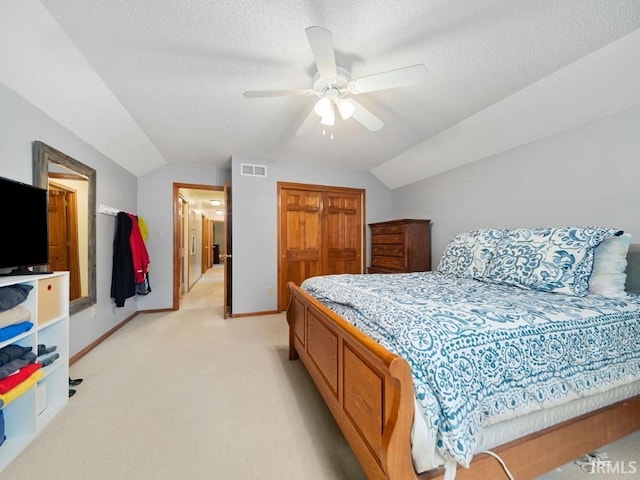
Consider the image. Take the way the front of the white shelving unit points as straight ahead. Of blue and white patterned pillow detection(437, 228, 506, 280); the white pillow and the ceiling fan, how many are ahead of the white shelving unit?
3

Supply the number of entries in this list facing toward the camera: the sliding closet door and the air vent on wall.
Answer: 2

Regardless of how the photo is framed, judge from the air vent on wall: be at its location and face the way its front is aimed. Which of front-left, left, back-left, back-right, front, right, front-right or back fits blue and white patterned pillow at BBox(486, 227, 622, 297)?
front-left

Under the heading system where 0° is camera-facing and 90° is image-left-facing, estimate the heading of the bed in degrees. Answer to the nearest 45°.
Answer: approximately 45°

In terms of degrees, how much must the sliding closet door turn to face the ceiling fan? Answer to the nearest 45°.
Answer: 0° — it already faces it

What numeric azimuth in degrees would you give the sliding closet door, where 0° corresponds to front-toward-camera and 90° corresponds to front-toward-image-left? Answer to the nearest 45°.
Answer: approximately 0°

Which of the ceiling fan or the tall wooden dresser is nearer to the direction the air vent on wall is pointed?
the ceiling fan

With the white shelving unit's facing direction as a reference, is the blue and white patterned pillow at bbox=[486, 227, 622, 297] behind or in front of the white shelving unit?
in front

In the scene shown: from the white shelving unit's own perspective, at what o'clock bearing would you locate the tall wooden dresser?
The tall wooden dresser is roughly at 11 o'clock from the white shelving unit.

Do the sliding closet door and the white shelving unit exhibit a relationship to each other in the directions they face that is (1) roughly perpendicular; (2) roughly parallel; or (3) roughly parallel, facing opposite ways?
roughly perpendicular

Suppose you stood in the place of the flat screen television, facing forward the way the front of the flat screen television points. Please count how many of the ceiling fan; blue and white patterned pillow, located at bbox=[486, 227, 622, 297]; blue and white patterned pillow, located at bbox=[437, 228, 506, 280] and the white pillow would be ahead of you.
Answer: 4

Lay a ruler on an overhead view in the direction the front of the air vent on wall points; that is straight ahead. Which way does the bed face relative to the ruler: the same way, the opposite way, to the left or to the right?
to the right

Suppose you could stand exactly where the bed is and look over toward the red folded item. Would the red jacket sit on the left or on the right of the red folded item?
right

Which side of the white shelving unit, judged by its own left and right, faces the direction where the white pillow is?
front

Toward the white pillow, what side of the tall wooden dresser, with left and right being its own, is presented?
left
